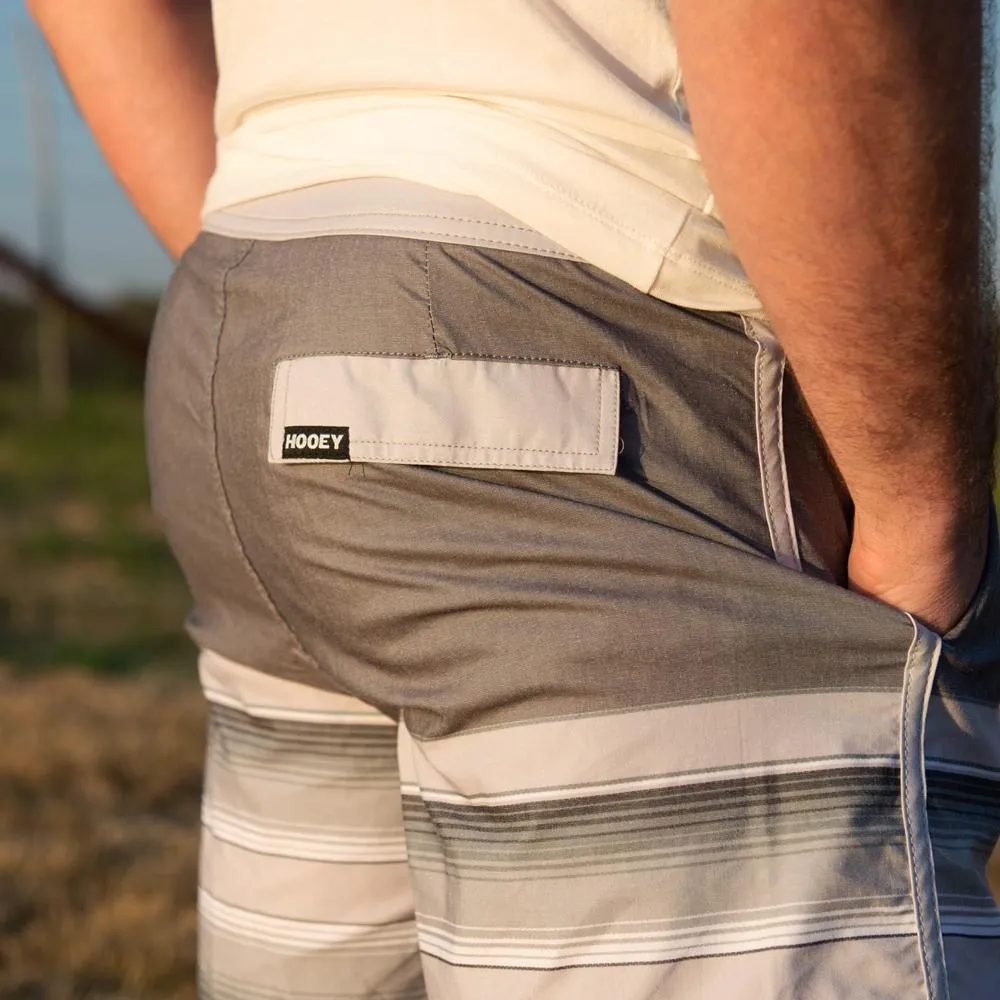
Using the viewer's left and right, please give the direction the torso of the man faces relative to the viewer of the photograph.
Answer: facing away from the viewer and to the right of the viewer
